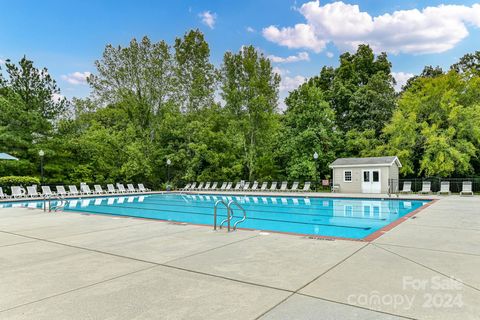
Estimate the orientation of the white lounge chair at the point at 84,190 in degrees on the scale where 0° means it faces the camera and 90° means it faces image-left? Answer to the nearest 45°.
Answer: approximately 315°

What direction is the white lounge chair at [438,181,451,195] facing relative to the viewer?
toward the camera

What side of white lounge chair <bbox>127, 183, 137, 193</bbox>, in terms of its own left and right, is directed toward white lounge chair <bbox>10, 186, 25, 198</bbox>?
right

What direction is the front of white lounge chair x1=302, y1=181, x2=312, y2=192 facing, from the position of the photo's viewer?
facing the viewer and to the left of the viewer

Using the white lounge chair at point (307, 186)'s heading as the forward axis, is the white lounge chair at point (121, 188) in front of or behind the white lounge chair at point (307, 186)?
in front

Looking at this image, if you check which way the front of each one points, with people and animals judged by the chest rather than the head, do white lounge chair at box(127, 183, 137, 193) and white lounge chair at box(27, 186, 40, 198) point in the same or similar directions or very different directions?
same or similar directions

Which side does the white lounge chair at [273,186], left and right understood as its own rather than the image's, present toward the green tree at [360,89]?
back

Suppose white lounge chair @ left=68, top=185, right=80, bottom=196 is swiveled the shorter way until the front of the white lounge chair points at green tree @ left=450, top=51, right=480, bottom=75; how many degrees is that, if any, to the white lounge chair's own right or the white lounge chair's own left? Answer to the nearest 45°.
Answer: approximately 45° to the white lounge chair's own left

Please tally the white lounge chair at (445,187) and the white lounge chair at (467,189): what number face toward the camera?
2

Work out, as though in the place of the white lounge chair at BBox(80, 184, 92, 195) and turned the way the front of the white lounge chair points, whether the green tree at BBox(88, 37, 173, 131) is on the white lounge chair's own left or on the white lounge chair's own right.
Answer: on the white lounge chair's own left
